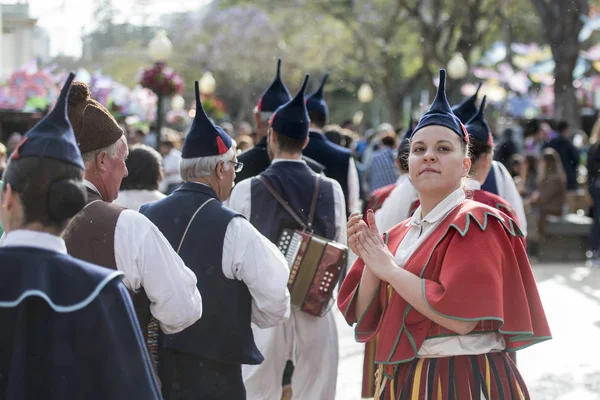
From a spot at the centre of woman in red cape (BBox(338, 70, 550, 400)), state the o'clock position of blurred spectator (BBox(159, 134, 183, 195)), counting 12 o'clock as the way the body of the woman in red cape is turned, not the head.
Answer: The blurred spectator is roughly at 4 o'clock from the woman in red cape.

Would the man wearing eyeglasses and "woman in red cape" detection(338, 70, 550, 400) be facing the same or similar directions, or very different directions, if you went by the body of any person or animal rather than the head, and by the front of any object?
very different directions

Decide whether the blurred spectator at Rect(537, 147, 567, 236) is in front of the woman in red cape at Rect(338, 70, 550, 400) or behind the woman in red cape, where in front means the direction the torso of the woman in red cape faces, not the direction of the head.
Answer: behind

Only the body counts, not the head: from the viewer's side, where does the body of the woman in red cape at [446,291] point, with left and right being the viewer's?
facing the viewer and to the left of the viewer

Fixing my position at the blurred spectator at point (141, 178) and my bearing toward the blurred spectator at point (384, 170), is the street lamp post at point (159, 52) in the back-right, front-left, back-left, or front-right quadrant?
front-left

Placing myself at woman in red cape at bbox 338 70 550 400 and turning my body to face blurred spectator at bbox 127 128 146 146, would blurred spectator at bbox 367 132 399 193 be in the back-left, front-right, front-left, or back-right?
front-right

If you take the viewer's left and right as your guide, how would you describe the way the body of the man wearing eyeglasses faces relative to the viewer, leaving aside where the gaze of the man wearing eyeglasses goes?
facing away from the viewer and to the right of the viewer

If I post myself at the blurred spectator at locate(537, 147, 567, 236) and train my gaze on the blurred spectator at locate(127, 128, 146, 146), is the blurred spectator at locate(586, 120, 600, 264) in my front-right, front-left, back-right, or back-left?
back-left

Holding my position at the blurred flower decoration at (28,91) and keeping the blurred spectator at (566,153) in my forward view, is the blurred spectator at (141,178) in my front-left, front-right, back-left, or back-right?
front-right

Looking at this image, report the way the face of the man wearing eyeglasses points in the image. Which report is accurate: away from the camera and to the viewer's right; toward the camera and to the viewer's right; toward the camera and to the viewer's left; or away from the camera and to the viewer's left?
away from the camera and to the viewer's right
